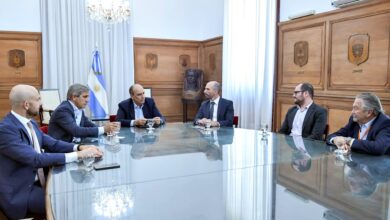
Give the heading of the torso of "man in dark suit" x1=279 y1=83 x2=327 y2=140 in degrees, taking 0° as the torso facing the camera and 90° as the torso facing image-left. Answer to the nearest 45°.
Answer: approximately 45°

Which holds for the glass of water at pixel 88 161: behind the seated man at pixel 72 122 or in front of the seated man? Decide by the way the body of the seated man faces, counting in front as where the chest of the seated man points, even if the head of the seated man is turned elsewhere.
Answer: in front

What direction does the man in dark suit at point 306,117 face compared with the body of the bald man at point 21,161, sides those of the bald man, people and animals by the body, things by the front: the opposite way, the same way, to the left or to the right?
the opposite way

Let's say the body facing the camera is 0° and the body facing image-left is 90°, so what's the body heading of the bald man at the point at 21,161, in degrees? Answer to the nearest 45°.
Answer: approximately 270°

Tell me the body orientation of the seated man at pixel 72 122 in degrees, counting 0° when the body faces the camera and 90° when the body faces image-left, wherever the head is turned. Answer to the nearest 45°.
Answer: approximately 315°

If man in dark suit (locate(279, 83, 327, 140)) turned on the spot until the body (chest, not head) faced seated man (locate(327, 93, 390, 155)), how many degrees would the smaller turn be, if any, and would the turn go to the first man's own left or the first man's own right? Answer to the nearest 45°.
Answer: approximately 45° to the first man's own left

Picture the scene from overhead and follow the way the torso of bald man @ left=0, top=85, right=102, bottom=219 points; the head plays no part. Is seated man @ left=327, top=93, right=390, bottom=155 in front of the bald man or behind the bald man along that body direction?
in front

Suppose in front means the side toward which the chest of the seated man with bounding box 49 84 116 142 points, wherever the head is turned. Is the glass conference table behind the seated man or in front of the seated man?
in front

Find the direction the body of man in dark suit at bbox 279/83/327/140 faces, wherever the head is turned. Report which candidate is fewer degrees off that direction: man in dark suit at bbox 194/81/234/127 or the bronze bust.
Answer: the man in dark suit

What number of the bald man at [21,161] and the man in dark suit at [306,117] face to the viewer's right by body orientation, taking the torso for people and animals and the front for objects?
1

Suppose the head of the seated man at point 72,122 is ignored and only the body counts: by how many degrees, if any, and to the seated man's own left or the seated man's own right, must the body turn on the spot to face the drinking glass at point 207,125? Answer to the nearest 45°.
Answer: approximately 45° to the seated man's own left

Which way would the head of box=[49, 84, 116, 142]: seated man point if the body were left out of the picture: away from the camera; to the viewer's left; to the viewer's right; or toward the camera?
to the viewer's right

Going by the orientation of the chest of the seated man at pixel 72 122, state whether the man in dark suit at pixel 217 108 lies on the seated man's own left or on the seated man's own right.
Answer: on the seated man's own left

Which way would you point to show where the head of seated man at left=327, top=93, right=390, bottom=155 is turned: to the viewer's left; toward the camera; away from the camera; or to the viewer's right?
to the viewer's left

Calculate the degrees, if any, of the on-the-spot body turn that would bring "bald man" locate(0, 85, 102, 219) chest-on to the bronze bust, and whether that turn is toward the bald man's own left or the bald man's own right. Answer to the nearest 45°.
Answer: approximately 45° to the bald man's own left

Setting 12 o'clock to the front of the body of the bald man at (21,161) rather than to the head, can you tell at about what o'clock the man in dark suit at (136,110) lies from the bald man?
The man in dark suit is roughly at 10 o'clock from the bald man.
